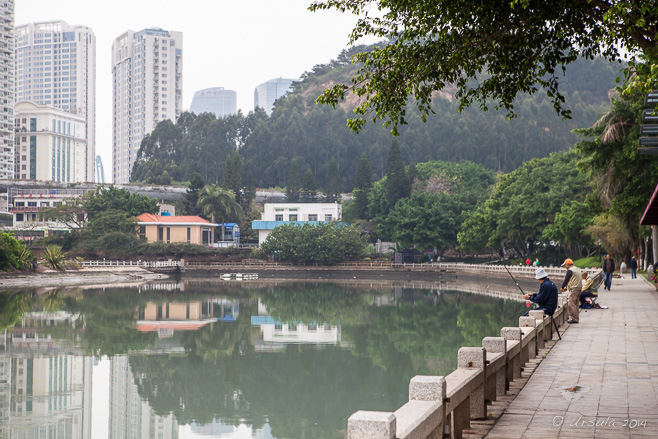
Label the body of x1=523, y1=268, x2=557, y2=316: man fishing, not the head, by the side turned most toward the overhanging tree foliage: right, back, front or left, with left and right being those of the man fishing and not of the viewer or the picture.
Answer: left

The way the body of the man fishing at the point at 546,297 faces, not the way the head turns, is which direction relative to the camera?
to the viewer's left
